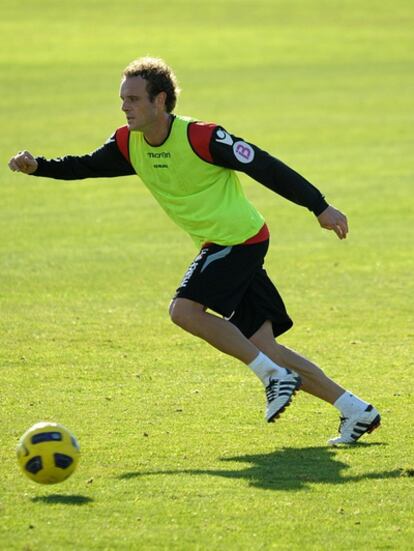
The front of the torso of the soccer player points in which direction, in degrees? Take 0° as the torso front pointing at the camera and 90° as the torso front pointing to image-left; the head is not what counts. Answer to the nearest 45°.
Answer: approximately 45°
